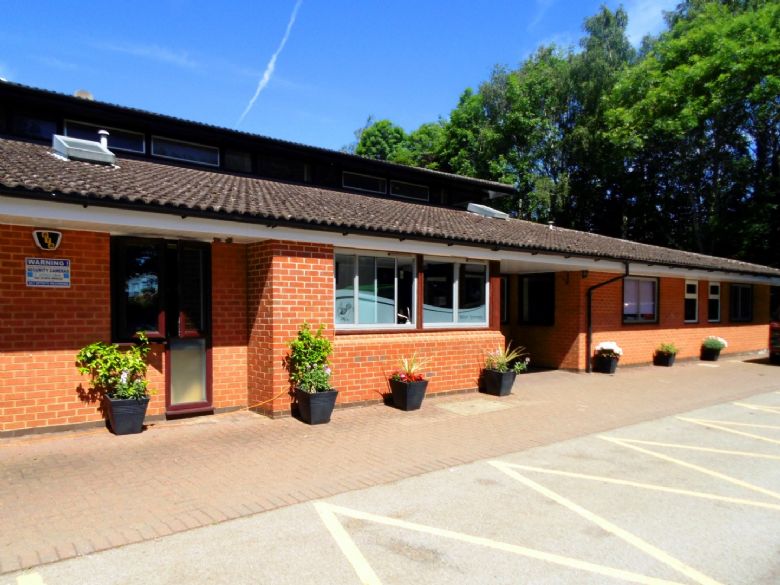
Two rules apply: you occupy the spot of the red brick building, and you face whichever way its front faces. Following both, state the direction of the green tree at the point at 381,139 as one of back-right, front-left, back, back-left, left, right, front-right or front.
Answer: back-left

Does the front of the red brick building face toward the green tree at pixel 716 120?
no

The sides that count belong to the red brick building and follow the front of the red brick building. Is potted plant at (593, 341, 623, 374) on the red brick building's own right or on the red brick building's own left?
on the red brick building's own left

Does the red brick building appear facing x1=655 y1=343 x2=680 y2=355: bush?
no

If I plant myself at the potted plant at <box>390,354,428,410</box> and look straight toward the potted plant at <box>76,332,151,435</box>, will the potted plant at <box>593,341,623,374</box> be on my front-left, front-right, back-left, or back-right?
back-right

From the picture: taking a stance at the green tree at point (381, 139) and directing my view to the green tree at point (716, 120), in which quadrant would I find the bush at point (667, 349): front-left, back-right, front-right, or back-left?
front-right

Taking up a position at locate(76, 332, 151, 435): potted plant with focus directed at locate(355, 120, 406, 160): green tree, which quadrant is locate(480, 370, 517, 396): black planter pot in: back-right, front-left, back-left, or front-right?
front-right

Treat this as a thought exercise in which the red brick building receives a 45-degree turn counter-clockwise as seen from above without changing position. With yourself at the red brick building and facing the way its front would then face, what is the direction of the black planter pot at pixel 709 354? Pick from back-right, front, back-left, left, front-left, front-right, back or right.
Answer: front-left

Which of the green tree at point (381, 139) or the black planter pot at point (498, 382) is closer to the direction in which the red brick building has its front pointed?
the black planter pot

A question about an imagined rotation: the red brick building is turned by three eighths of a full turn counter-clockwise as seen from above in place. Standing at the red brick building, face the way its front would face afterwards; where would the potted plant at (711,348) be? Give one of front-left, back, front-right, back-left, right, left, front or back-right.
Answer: front-right

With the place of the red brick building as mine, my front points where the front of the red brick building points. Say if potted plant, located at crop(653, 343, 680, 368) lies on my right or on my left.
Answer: on my left
